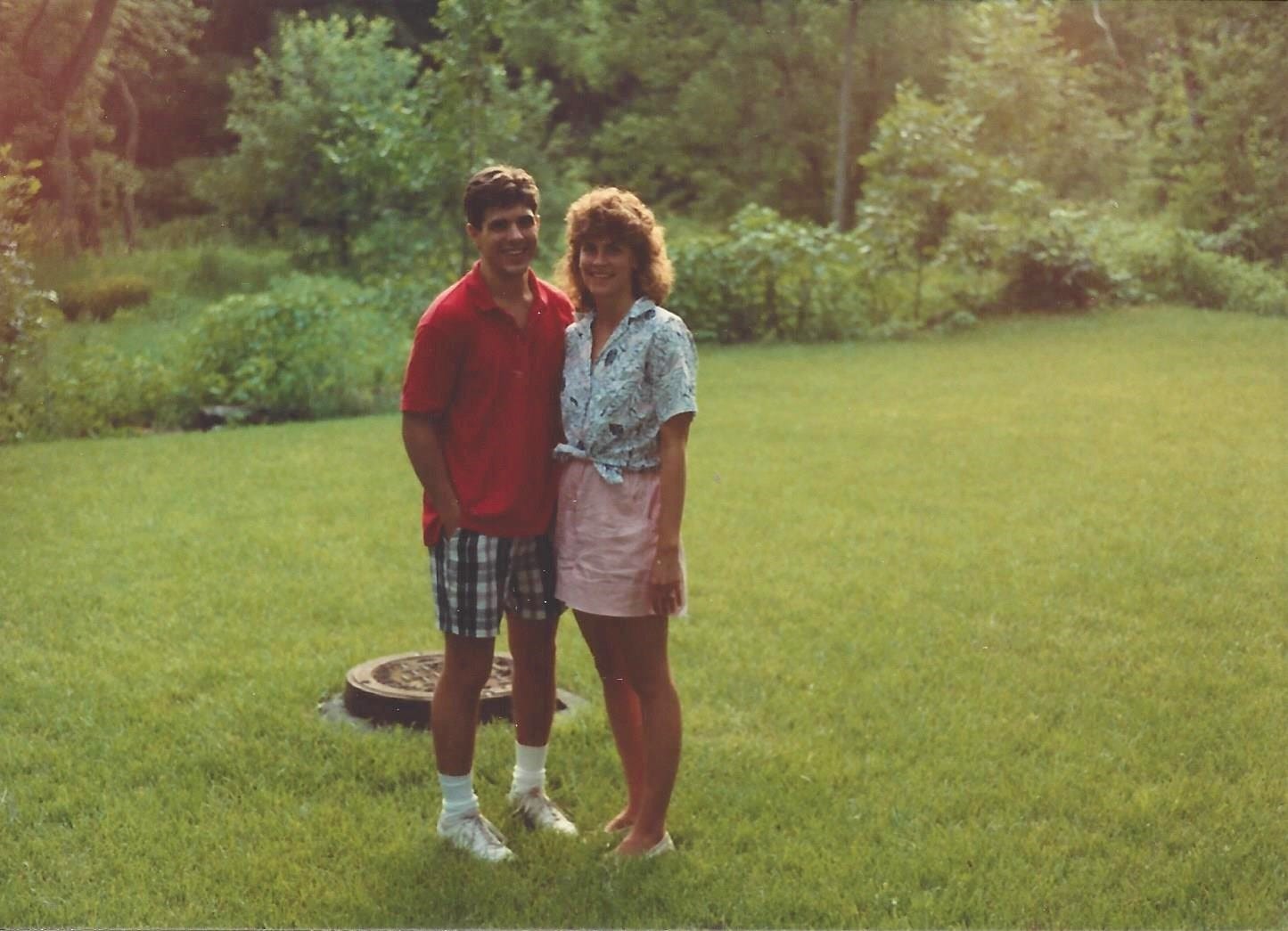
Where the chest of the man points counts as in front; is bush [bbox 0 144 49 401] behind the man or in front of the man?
behind

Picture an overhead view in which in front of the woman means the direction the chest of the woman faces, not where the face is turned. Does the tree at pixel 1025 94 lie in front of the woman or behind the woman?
behind

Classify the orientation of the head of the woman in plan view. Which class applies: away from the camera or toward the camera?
toward the camera

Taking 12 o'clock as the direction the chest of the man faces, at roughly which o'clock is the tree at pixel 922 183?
The tree is roughly at 8 o'clock from the man.

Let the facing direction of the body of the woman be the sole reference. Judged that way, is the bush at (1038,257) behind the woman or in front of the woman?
behind

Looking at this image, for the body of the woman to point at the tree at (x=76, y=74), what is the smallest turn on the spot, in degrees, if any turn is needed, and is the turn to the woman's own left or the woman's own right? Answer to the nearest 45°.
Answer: approximately 90° to the woman's own right

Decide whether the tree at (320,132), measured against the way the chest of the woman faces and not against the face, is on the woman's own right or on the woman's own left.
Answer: on the woman's own right

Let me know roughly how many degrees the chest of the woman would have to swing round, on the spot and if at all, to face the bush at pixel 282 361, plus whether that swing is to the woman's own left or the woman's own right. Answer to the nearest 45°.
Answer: approximately 135° to the woman's own right

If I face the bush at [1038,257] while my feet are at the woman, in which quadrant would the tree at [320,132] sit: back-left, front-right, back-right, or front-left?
front-left

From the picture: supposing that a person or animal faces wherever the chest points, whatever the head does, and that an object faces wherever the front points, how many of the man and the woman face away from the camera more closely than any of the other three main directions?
0

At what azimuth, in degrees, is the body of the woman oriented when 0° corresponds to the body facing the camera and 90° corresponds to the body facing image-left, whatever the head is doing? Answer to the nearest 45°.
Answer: approximately 45°

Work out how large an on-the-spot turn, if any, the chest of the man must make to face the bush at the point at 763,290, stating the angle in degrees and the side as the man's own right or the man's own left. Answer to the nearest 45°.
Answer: approximately 135° to the man's own left

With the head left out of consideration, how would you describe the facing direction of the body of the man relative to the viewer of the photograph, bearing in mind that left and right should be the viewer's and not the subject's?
facing the viewer and to the right of the viewer

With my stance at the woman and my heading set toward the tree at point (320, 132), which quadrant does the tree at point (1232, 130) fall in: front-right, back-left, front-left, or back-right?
front-right
